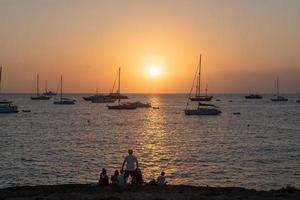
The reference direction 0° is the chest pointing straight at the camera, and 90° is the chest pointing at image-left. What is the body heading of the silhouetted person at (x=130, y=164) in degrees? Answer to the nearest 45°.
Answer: approximately 180°
